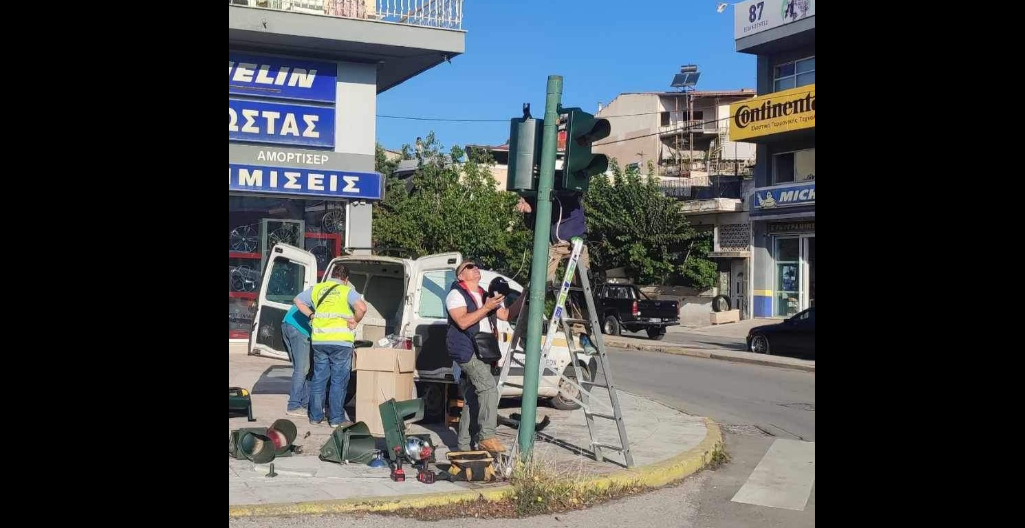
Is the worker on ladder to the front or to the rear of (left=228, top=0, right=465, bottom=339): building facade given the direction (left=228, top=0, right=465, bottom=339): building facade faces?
to the front

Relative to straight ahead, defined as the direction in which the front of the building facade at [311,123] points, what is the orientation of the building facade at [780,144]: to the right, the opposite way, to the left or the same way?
to the right

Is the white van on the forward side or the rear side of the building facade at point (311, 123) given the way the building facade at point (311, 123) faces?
on the forward side

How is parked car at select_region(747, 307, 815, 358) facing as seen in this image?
to the viewer's left

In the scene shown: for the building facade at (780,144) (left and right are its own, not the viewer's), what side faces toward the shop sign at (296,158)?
front

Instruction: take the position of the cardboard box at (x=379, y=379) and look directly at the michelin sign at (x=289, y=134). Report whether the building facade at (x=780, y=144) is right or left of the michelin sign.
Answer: right

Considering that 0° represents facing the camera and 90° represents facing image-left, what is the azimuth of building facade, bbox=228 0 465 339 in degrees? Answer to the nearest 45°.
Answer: approximately 0°

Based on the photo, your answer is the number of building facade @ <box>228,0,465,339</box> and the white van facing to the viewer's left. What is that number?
0

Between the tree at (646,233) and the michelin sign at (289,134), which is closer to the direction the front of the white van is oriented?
the tree

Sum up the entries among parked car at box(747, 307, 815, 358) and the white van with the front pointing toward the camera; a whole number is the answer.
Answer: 0

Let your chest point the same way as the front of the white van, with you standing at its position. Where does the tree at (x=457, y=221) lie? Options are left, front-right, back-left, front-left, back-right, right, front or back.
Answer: front-left

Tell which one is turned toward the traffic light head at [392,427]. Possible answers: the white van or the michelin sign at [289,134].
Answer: the michelin sign

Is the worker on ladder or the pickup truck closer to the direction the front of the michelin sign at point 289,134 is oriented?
the worker on ladder
